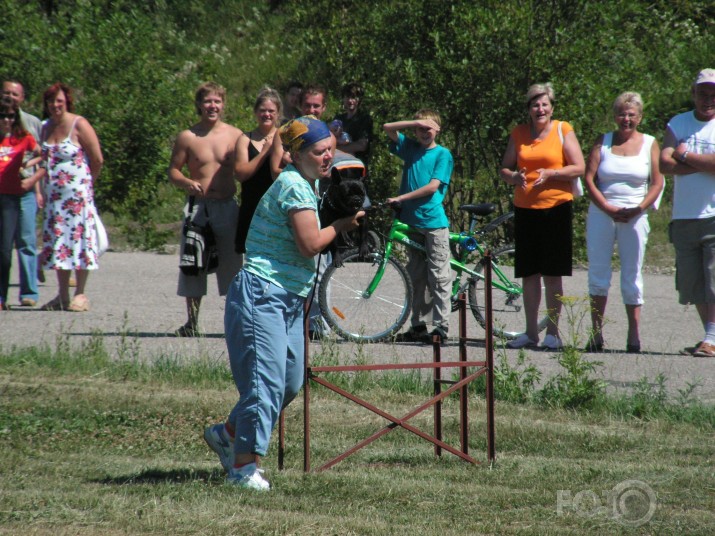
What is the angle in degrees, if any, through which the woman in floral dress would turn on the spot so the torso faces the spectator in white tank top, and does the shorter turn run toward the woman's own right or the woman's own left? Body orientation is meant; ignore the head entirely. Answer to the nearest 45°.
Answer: approximately 90° to the woman's own left

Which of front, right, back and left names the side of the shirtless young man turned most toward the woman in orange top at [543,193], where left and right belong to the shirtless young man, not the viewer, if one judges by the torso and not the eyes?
left

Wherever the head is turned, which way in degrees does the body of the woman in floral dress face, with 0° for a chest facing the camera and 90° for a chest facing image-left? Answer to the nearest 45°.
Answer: approximately 45°

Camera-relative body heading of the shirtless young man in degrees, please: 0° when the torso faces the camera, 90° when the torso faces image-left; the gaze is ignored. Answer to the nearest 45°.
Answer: approximately 0°

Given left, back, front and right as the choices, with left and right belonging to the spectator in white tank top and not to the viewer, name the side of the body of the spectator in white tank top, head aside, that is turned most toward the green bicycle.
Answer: right

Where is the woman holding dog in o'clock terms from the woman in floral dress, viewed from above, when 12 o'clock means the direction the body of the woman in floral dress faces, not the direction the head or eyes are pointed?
The woman holding dog is roughly at 10 o'clock from the woman in floral dress.

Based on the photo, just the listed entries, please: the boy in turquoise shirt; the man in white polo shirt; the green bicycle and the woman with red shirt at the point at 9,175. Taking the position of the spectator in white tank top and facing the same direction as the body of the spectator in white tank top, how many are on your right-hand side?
3

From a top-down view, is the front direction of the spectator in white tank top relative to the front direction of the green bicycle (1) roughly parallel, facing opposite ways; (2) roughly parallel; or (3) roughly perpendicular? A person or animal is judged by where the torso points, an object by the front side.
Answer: roughly perpendicular
